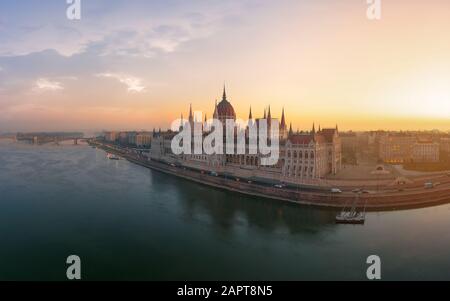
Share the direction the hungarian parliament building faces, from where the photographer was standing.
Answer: facing the viewer and to the left of the viewer
